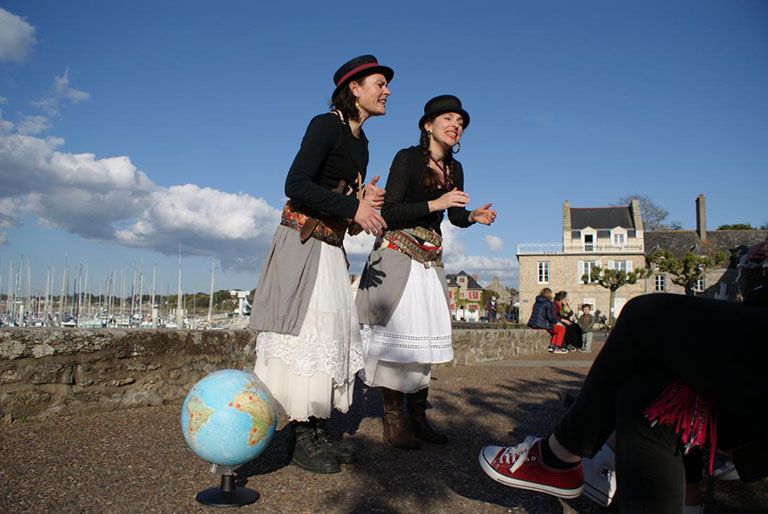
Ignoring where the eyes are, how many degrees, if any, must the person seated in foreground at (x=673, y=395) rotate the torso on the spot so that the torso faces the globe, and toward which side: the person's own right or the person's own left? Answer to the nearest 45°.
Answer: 0° — they already face it

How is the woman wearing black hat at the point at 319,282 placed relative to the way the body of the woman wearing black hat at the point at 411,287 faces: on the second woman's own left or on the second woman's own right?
on the second woman's own right

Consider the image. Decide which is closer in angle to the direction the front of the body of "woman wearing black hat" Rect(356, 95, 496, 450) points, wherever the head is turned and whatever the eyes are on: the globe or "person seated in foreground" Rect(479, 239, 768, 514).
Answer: the person seated in foreground

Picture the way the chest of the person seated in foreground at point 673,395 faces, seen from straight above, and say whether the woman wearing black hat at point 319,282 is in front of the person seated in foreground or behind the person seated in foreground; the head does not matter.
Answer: in front

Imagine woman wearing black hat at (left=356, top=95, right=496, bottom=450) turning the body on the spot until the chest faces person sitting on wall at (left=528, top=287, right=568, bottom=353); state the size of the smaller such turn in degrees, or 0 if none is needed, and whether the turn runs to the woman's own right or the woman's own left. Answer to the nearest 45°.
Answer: approximately 135° to the woman's own left

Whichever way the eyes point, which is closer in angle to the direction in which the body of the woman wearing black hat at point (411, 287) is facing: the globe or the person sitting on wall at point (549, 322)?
the globe

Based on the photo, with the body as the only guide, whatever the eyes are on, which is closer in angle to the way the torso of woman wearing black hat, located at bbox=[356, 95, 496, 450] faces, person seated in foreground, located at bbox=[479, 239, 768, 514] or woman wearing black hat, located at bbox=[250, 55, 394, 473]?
the person seated in foreground

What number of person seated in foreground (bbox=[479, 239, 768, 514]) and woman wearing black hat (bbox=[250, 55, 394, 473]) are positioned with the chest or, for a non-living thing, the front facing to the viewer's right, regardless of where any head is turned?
1

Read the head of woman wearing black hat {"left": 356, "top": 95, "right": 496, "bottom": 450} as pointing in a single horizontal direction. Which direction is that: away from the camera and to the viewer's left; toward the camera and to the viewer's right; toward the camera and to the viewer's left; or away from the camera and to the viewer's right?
toward the camera and to the viewer's right

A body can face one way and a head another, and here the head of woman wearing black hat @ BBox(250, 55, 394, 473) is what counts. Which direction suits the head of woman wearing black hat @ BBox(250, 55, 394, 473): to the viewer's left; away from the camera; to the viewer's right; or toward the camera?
to the viewer's right

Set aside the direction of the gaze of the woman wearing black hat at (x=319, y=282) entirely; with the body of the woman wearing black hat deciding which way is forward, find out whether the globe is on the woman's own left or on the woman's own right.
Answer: on the woman's own right

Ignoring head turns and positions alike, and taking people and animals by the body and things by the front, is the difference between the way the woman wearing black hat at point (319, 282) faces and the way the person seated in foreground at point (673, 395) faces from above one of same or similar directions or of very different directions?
very different directions

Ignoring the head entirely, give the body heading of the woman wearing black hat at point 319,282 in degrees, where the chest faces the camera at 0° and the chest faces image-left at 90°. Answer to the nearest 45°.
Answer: approximately 270°

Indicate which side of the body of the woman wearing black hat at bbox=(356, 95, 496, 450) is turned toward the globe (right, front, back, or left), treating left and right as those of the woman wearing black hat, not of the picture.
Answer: right

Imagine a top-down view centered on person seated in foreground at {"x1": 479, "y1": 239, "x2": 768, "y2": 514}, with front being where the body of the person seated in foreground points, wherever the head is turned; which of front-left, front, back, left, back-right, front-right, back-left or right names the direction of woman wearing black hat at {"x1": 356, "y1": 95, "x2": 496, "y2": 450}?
front-right

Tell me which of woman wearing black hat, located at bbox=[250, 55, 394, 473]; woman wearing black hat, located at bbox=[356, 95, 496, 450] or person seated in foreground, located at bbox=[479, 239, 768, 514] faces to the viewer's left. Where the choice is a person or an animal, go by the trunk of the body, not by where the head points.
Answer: the person seated in foreground

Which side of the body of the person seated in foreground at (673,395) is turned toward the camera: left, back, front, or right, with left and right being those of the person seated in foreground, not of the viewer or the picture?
left

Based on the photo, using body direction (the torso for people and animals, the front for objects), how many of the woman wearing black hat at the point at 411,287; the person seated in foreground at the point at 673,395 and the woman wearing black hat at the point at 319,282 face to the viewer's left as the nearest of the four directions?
1
